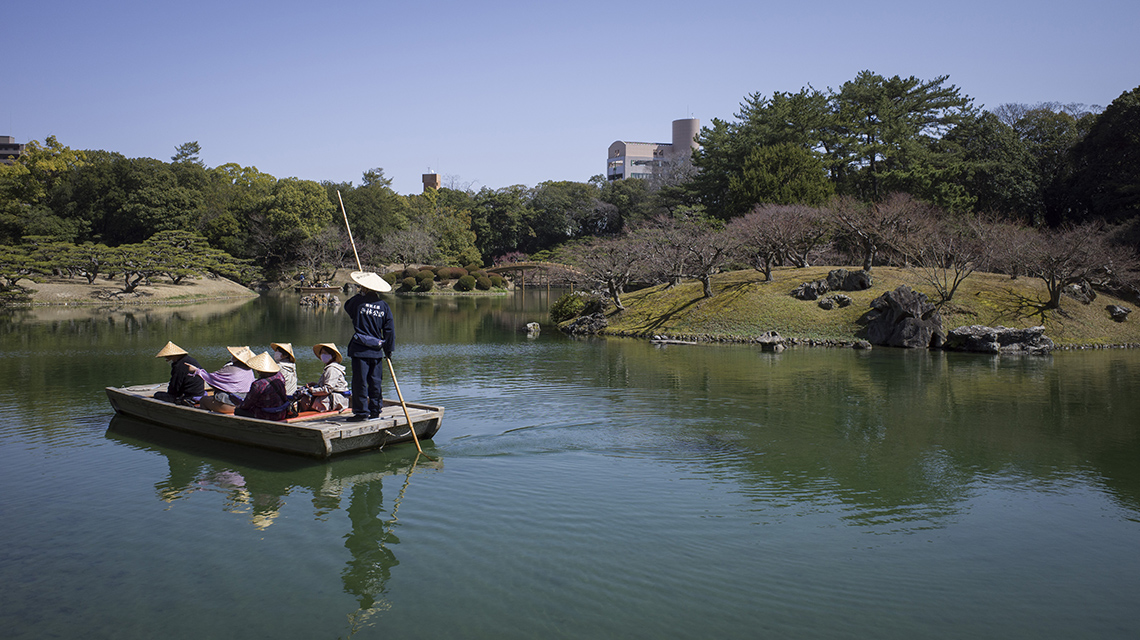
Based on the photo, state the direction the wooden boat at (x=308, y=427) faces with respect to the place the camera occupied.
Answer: facing away from the viewer and to the left of the viewer

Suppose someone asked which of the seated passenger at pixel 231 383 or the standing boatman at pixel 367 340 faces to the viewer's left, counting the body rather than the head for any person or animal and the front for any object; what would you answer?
the seated passenger

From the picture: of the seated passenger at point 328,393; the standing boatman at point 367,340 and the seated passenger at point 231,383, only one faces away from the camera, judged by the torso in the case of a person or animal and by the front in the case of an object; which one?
the standing boatman

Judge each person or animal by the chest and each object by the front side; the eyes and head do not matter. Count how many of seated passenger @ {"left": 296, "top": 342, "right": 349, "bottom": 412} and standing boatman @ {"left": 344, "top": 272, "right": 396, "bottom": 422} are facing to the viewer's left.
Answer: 1

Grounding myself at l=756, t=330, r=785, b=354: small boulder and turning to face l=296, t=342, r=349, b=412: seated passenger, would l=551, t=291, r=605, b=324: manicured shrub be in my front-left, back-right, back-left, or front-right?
back-right

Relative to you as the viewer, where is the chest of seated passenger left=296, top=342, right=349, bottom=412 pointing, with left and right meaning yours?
facing to the left of the viewer

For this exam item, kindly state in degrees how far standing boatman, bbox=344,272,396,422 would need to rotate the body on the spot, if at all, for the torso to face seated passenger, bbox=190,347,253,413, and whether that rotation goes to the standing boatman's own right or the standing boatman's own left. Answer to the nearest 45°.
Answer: approximately 45° to the standing boatman's own left

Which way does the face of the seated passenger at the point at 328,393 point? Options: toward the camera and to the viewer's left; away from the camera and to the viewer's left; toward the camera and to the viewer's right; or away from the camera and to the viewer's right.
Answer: toward the camera and to the viewer's left

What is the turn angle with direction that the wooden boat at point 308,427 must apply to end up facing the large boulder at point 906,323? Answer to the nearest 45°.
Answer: approximately 90° to its right

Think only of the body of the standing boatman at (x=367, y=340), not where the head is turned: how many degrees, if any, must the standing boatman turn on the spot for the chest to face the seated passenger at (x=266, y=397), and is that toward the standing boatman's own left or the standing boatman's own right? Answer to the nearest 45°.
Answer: approximately 45° to the standing boatman's own left

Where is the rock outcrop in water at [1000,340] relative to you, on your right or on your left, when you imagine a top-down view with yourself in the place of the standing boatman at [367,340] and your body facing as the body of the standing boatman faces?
on your right

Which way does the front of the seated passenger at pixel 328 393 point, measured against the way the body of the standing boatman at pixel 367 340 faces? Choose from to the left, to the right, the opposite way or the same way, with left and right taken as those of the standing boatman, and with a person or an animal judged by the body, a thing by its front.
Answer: to the left

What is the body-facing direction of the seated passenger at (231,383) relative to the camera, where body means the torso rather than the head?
to the viewer's left

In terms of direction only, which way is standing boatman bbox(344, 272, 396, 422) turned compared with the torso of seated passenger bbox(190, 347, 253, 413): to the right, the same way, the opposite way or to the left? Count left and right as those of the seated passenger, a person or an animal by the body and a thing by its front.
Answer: to the right

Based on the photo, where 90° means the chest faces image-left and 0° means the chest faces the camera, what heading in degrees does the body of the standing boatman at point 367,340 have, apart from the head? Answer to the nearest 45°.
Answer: approximately 180°

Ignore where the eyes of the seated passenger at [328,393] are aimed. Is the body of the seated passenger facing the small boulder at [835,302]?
no

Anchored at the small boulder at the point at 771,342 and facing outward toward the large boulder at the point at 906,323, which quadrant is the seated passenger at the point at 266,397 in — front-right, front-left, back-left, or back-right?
back-right
